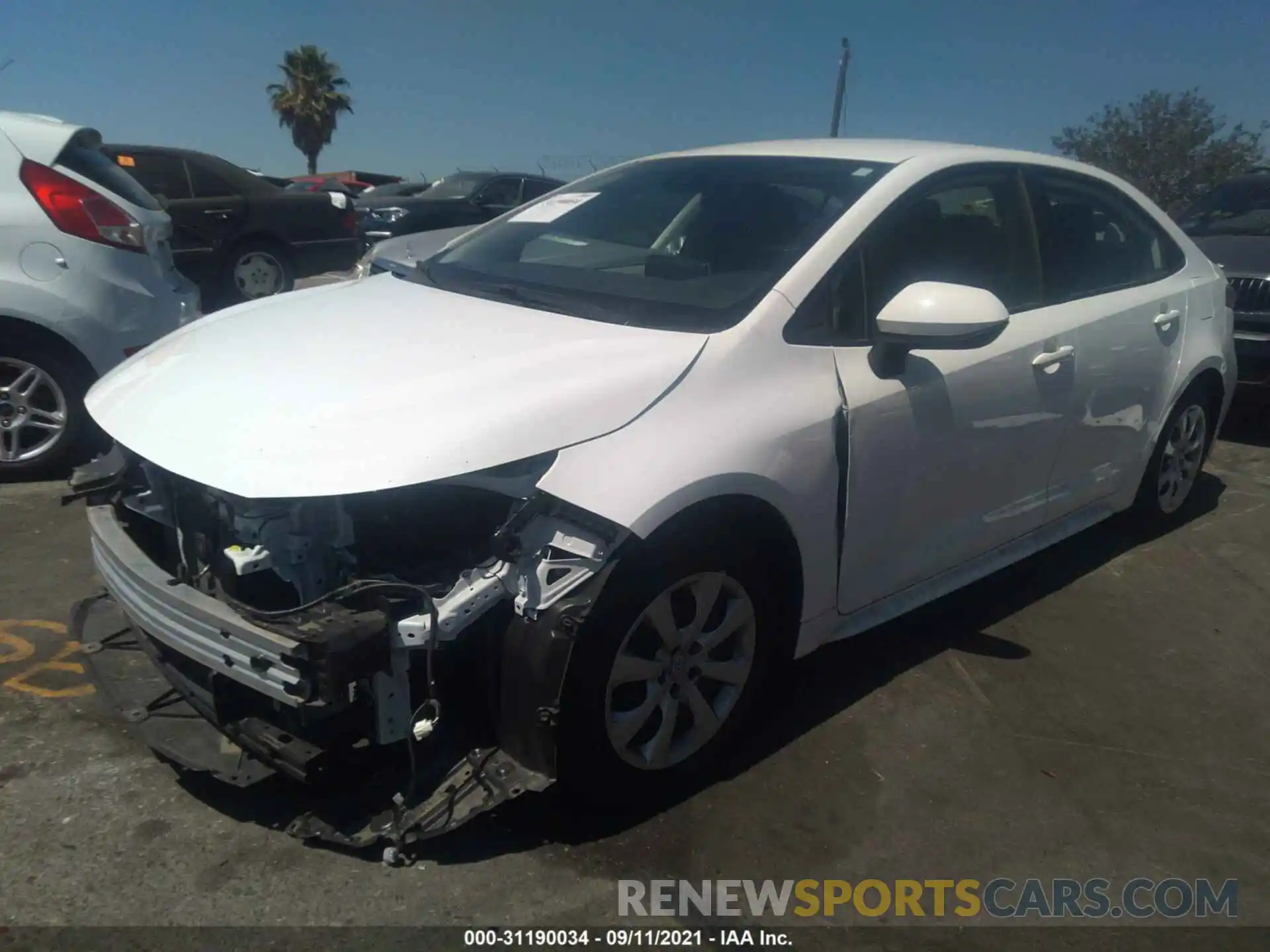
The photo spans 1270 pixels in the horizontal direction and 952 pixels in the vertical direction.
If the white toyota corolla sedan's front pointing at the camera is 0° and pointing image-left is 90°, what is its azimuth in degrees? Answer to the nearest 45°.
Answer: approximately 45°

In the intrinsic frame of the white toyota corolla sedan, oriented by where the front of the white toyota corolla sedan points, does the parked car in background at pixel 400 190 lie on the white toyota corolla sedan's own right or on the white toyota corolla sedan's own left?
on the white toyota corolla sedan's own right

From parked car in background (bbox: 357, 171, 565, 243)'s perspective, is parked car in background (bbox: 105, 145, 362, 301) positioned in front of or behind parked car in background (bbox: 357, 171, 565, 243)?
in front

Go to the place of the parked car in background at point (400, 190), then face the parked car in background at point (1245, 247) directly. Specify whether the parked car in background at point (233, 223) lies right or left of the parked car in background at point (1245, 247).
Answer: right

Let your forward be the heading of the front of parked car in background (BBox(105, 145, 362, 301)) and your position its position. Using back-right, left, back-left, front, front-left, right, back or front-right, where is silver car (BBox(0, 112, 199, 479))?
left

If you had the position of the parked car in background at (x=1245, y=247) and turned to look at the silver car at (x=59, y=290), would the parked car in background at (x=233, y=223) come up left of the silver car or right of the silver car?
right

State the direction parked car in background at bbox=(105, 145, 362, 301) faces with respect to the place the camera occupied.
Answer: facing to the left of the viewer

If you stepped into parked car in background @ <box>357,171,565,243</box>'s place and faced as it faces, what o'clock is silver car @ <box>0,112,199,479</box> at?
The silver car is roughly at 11 o'clock from the parked car in background.

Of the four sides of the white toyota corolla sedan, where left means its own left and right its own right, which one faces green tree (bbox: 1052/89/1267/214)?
back

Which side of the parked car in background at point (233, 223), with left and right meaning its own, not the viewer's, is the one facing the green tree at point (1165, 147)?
back
